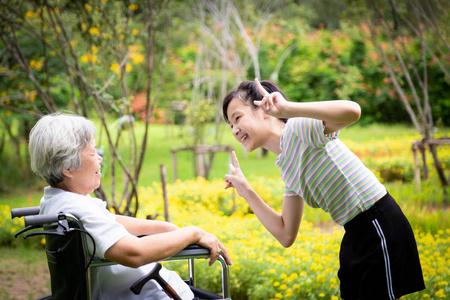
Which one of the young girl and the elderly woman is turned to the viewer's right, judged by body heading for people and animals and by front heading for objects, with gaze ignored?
the elderly woman

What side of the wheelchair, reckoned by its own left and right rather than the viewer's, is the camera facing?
right

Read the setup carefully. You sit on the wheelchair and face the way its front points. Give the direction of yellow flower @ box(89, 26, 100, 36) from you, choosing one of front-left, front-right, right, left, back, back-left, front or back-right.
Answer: left

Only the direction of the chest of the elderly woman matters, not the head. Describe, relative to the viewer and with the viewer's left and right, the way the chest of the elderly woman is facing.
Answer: facing to the right of the viewer

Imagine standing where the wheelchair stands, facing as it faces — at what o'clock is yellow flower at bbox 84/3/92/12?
The yellow flower is roughly at 9 o'clock from the wheelchair.

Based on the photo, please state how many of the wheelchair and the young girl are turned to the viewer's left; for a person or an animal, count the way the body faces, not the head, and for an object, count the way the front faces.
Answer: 1

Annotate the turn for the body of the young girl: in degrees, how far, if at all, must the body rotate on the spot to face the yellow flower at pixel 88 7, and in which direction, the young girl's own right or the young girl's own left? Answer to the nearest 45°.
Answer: approximately 45° to the young girl's own right

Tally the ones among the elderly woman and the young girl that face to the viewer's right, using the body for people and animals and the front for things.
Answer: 1

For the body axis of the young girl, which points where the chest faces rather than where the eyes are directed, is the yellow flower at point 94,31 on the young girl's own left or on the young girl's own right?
on the young girl's own right

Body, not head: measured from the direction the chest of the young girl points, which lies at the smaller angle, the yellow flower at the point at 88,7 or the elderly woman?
the elderly woman

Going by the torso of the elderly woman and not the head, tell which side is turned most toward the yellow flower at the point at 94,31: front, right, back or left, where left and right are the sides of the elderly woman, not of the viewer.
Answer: left

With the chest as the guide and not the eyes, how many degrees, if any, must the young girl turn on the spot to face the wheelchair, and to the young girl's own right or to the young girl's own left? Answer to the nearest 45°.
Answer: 0° — they already face it

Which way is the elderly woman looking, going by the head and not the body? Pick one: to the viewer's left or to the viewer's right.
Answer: to the viewer's right

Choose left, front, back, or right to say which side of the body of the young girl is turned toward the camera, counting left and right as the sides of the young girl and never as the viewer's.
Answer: left
